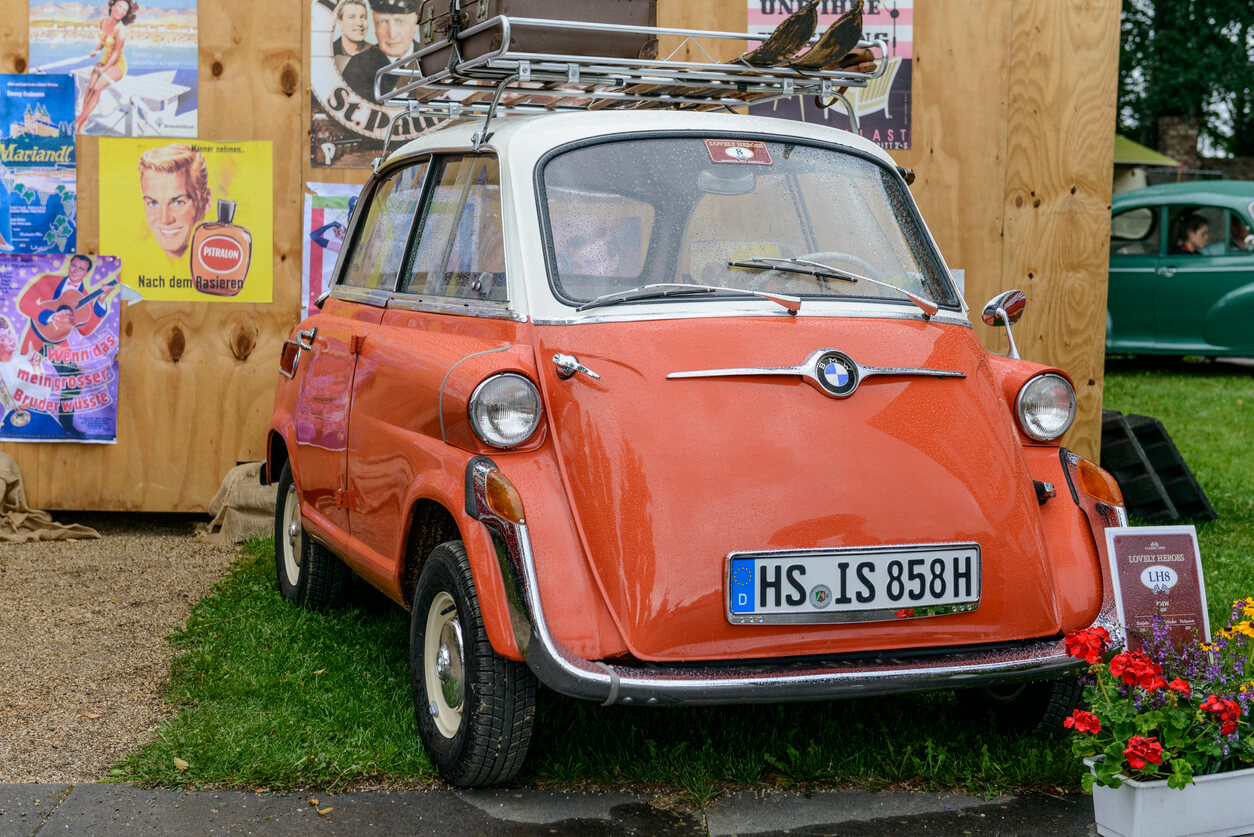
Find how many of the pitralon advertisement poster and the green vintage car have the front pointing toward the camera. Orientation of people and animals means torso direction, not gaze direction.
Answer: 1

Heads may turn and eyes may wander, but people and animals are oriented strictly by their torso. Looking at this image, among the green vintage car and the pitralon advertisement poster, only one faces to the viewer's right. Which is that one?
the green vintage car

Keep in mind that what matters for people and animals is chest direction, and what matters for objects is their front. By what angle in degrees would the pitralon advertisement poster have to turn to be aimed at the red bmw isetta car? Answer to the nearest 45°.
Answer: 0° — it already faces it

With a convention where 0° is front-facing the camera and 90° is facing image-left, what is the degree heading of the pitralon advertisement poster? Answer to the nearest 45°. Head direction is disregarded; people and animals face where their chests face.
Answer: approximately 0°

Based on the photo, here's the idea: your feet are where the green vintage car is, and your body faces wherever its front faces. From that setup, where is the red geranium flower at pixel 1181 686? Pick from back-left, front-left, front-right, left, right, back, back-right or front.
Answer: right

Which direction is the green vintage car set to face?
to the viewer's right

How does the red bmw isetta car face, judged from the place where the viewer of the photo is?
facing the viewer and to the right of the viewer
